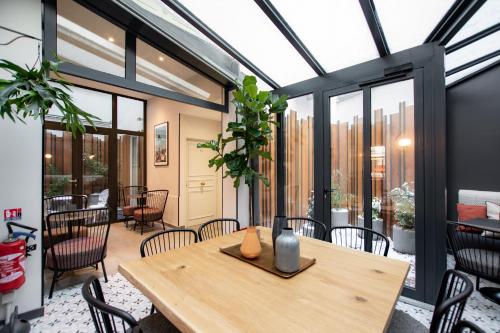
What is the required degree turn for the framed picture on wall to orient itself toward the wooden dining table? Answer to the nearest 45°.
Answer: approximately 45° to its left

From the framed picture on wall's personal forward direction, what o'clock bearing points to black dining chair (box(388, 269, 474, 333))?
The black dining chair is roughly at 10 o'clock from the framed picture on wall.

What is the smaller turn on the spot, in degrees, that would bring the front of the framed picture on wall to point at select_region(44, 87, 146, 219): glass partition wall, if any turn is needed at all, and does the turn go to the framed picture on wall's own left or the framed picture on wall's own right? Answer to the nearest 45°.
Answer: approximately 45° to the framed picture on wall's own right

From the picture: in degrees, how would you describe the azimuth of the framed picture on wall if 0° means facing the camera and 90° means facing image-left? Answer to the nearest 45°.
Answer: approximately 45°

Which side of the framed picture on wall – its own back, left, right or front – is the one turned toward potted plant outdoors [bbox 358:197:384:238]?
left

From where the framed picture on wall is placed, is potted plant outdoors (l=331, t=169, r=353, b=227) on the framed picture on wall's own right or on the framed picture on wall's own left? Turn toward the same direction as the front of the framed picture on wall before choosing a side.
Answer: on the framed picture on wall's own left
